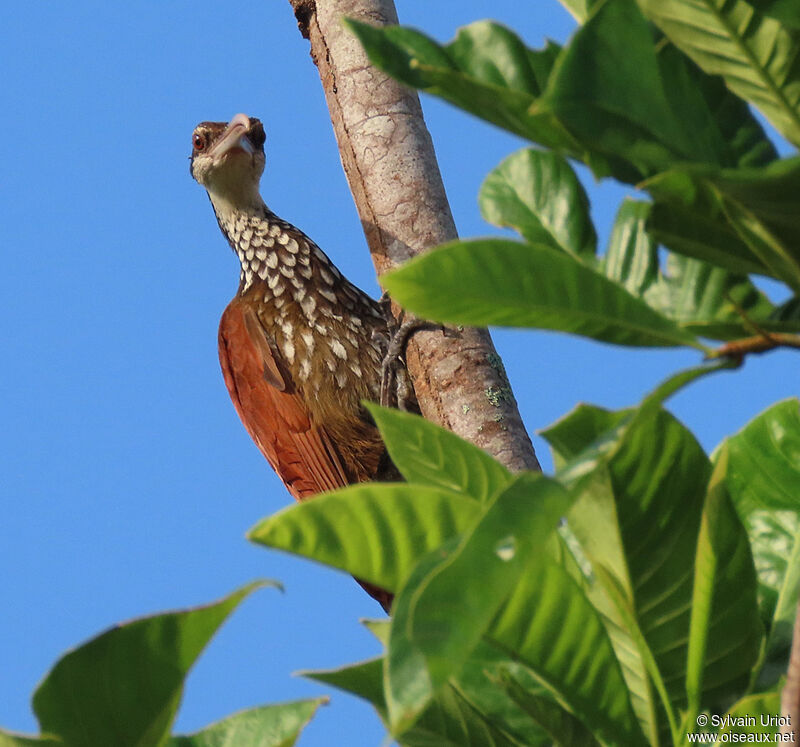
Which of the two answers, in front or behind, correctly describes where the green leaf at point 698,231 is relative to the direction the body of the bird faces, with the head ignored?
in front

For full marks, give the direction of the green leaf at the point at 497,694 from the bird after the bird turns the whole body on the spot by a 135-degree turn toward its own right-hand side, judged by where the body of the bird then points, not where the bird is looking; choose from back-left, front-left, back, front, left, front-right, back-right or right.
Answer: left

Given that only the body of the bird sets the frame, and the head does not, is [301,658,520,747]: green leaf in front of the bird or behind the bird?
in front

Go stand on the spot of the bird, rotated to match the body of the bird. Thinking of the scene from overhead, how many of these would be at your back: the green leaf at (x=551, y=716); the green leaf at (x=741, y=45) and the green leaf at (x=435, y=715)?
0

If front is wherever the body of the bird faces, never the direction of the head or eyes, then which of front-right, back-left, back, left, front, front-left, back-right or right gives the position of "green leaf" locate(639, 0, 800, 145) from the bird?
front-right

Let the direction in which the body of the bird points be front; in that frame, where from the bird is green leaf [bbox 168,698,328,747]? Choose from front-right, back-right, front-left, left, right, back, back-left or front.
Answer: front-right

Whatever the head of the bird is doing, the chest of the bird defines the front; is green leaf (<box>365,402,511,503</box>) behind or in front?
in front

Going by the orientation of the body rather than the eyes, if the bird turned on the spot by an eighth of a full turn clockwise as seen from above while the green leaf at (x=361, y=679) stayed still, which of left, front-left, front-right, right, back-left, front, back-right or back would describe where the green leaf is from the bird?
front
